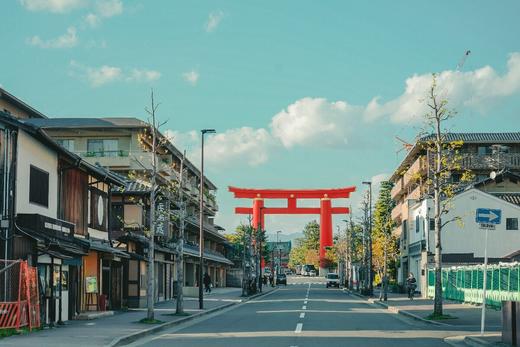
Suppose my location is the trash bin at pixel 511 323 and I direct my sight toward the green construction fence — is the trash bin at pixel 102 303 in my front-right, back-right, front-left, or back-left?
front-left

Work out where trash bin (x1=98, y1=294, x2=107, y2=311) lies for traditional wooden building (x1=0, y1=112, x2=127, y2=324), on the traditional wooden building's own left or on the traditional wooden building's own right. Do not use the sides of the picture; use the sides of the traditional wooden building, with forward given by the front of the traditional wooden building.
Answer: on the traditional wooden building's own left

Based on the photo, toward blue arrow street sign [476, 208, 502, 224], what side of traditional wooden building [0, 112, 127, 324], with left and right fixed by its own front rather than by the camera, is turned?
front

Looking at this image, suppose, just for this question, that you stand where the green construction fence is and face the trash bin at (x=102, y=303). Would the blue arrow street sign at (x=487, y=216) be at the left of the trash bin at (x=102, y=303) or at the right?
left

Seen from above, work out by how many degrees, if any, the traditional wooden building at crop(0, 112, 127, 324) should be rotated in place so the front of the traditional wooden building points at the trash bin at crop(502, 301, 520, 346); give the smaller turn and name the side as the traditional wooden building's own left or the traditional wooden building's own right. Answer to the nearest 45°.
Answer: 0° — it already faces it

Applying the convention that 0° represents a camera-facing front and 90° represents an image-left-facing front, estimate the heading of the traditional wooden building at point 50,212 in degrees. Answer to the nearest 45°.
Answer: approximately 315°
